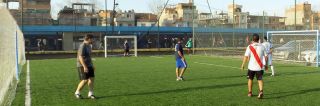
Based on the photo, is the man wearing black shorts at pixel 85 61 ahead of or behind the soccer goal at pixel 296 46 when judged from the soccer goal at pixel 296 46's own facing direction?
ahead
